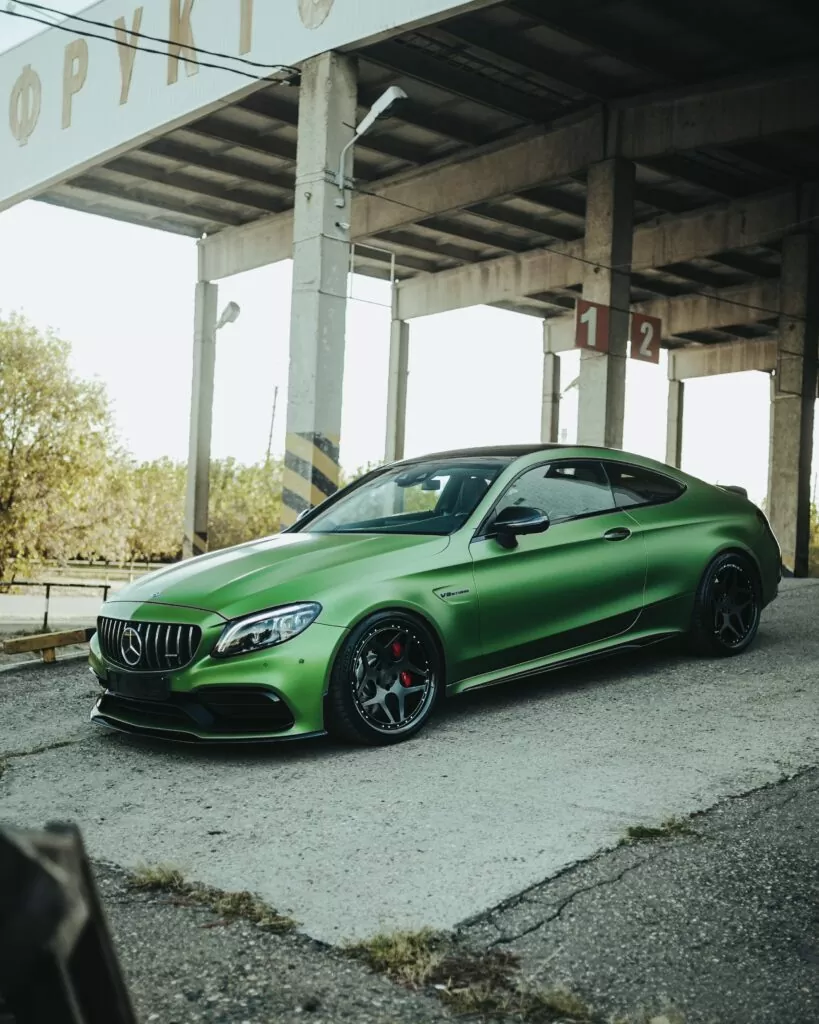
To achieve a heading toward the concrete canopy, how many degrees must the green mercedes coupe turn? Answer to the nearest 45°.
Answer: approximately 135° to its right

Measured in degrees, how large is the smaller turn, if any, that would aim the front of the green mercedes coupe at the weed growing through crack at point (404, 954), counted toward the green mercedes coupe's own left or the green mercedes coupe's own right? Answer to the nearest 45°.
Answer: approximately 45° to the green mercedes coupe's own left

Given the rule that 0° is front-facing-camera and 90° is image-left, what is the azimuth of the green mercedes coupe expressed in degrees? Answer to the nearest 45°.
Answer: approximately 45°

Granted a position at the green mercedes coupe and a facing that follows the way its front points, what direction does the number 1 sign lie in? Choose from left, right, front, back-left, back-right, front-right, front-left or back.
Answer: back-right

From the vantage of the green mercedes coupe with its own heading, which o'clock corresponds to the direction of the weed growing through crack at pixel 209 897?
The weed growing through crack is roughly at 11 o'clock from the green mercedes coupe.

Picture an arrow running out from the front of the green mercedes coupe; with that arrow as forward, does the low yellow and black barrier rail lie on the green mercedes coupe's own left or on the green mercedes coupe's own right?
on the green mercedes coupe's own right

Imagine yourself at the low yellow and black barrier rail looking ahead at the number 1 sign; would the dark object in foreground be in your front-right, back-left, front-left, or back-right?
back-right

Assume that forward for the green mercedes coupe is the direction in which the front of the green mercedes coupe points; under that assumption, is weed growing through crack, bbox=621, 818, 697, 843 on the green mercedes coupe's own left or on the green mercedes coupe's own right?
on the green mercedes coupe's own left
